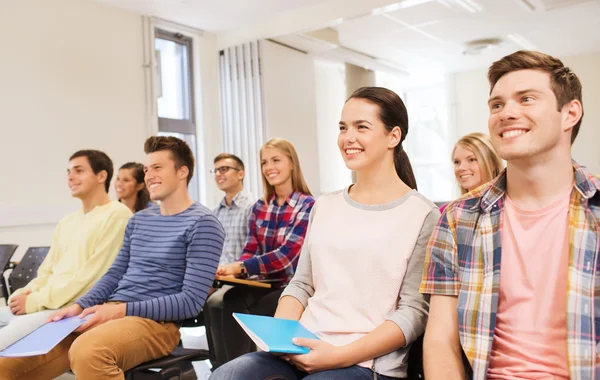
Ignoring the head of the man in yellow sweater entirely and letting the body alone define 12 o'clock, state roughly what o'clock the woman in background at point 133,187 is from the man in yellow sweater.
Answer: The woman in background is roughly at 5 o'clock from the man in yellow sweater.

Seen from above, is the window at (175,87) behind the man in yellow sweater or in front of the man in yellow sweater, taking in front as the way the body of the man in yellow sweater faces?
behind

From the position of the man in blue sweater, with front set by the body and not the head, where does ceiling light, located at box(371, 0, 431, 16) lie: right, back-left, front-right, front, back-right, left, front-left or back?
back

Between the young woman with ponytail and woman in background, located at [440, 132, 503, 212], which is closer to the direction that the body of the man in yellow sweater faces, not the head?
the young woman with ponytail

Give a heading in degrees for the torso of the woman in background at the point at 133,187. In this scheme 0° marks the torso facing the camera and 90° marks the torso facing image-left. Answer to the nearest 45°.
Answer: approximately 45°

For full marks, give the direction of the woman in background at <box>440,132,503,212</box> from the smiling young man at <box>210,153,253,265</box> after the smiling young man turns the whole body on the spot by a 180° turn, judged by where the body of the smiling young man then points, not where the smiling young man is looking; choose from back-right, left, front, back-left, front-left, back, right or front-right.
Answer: right

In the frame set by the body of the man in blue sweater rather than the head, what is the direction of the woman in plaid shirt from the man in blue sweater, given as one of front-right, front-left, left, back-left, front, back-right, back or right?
back

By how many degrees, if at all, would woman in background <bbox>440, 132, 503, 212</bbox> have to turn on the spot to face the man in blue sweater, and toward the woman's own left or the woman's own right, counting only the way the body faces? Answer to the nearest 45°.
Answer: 0° — they already face them

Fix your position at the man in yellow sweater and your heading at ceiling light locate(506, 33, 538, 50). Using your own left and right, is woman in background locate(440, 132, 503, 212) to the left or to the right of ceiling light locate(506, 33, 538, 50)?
right

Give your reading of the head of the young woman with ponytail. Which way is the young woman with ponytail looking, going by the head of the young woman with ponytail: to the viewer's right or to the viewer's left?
to the viewer's left

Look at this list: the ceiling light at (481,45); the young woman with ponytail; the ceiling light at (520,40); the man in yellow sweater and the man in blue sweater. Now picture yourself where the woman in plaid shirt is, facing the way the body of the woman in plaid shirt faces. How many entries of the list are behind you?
2

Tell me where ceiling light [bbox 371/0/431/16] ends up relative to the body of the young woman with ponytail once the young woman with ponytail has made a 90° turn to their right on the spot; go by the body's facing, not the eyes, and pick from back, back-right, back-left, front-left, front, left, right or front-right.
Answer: front-right

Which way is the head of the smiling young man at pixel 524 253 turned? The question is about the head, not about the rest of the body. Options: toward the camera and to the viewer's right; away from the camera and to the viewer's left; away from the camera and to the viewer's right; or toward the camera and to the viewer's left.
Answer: toward the camera and to the viewer's left

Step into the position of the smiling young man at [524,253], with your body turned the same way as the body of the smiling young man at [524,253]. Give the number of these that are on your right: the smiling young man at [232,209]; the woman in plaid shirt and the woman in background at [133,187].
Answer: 3

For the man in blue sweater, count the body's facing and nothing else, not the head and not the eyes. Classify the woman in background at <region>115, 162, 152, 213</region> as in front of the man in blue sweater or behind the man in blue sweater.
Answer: behind

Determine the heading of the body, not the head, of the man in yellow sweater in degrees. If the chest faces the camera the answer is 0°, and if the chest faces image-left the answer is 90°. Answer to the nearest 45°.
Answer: approximately 45°
